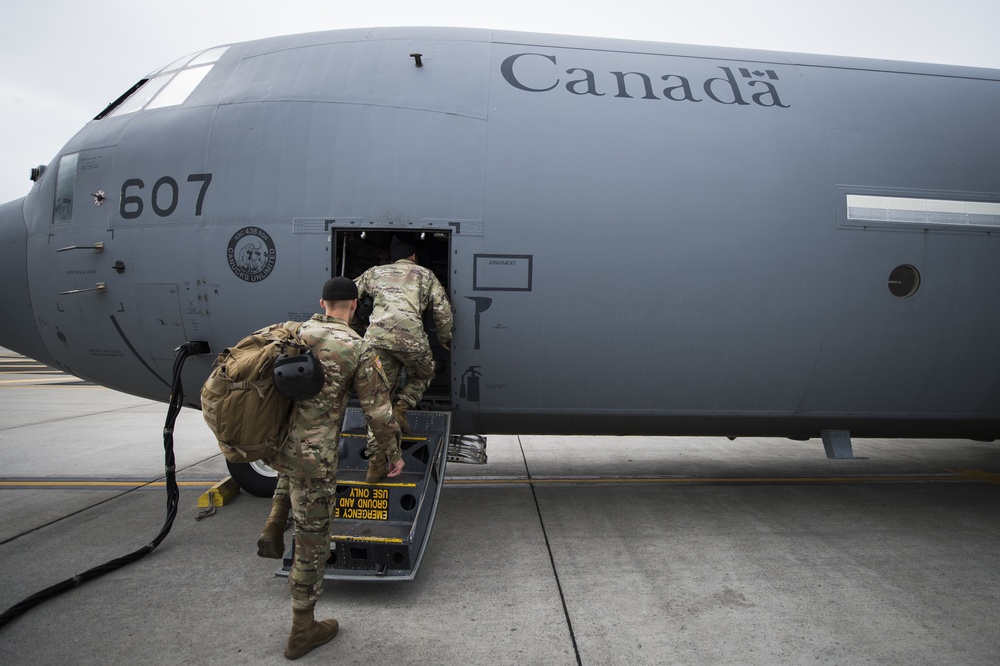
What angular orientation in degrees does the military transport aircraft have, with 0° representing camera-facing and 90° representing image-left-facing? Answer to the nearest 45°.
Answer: approximately 90°

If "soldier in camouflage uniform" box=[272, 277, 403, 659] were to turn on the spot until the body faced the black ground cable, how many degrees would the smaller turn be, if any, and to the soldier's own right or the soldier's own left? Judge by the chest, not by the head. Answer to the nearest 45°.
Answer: approximately 90° to the soldier's own left

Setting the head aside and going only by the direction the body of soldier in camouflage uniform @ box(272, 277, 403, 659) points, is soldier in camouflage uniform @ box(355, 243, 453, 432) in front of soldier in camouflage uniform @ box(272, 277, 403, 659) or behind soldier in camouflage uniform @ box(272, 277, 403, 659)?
in front

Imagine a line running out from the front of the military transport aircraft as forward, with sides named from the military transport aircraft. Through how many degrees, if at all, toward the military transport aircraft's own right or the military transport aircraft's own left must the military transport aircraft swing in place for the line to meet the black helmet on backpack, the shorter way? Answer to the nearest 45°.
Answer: approximately 45° to the military transport aircraft's own left

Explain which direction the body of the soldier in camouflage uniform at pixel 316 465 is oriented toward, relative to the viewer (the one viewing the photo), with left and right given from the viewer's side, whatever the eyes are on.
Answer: facing away from the viewer and to the right of the viewer
